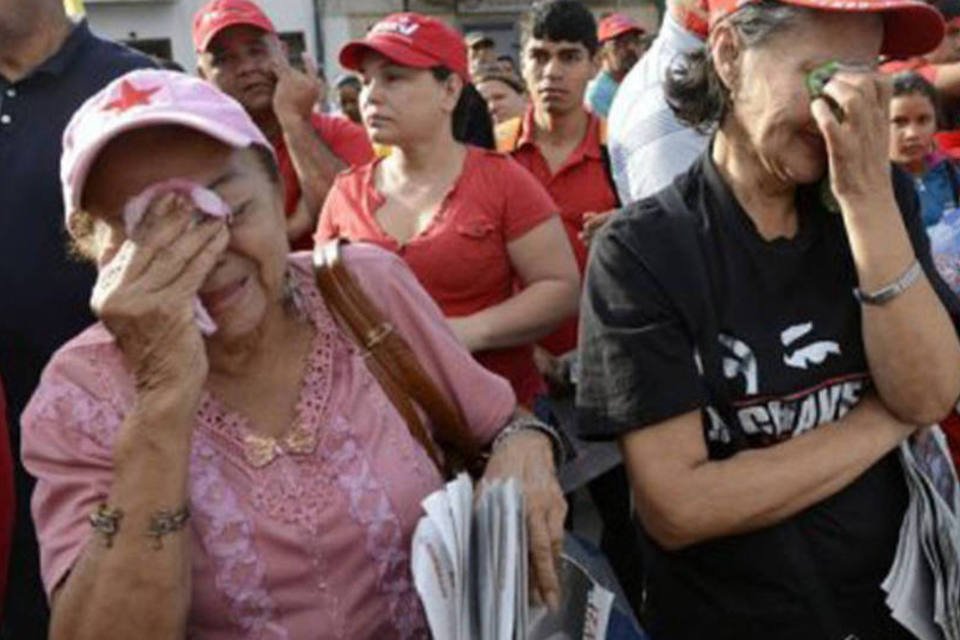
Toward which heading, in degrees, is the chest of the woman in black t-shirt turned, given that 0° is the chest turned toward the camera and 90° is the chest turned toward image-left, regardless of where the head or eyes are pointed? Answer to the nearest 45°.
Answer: approximately 315°

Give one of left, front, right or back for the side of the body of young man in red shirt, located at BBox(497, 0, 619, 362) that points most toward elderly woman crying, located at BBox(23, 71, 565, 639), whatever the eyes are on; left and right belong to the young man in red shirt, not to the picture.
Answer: front

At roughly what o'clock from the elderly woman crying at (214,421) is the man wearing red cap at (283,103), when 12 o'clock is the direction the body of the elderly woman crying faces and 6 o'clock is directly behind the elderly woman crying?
The man wearing red cap is roughly at 6 o'clock from the elderly woman crying.

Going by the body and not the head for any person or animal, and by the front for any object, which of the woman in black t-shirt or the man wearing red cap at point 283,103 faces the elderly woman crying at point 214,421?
the man wearing red cap

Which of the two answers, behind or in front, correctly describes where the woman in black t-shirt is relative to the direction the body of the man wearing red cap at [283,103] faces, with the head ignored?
in front

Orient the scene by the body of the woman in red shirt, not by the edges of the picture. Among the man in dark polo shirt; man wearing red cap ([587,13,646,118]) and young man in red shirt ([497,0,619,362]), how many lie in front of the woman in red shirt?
1

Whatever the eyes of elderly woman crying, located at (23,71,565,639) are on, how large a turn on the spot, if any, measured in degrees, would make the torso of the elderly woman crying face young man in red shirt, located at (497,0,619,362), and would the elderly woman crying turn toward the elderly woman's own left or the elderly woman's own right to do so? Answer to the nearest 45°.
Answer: approximately 135° to the elderly woman's own left

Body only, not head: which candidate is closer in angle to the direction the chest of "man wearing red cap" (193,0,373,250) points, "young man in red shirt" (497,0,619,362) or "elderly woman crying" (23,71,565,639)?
the elderly woman crying

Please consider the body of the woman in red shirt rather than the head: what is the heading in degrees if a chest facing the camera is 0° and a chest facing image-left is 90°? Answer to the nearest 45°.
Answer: approximately 45°

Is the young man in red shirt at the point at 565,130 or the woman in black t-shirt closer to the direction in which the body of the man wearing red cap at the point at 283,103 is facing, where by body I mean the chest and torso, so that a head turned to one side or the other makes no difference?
the woman in black t-shirt

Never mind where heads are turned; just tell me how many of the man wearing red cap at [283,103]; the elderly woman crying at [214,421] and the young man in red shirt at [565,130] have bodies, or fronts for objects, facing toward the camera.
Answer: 3

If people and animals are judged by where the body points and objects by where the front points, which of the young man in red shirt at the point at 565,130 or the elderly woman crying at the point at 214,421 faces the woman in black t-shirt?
the young man in red shirt
